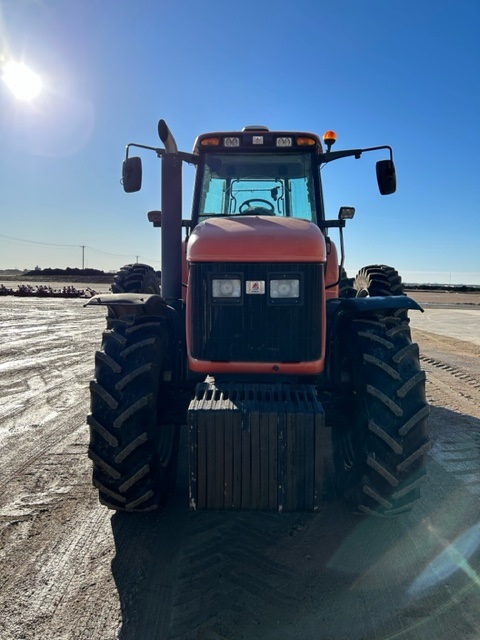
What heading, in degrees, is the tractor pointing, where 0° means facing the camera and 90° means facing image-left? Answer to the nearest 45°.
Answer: approximately 0°
